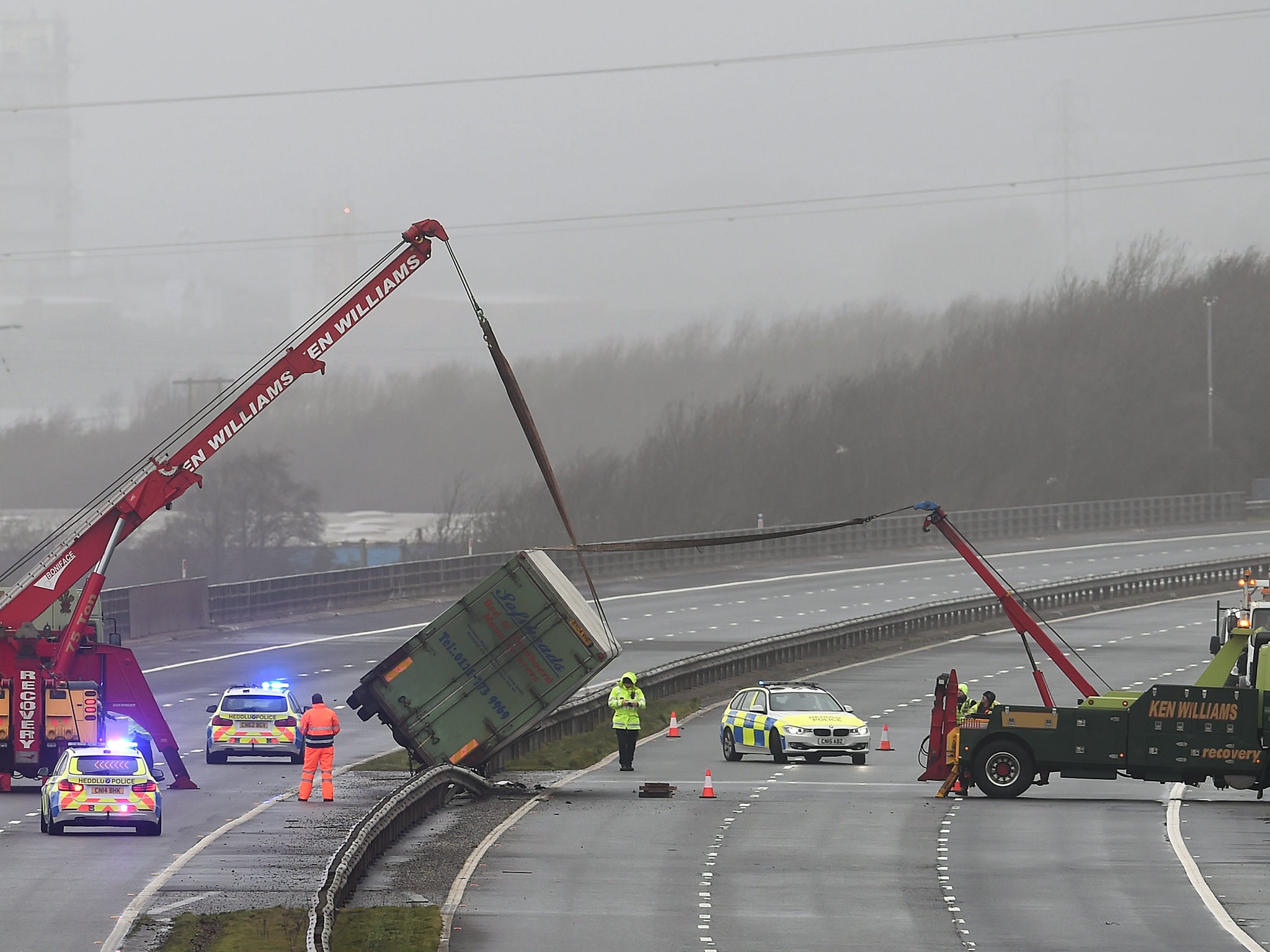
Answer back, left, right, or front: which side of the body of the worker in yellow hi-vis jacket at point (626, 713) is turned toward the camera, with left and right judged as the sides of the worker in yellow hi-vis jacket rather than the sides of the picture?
front

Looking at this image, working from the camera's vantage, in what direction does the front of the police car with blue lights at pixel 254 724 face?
facing away from the viewer

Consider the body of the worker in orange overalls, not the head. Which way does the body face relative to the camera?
away from the camera

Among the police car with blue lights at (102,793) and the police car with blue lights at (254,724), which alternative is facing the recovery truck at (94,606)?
the police car with blue lights at (102,793)

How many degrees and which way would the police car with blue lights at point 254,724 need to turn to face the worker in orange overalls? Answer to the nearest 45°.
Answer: approximately 180°

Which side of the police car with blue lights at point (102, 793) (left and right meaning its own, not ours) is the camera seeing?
back

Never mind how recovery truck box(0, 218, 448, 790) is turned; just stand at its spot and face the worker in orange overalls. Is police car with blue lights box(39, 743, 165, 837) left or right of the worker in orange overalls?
right

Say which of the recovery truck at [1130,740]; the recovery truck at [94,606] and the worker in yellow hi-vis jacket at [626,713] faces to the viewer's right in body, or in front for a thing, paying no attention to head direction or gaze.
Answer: the recovery truck at [1130,740]

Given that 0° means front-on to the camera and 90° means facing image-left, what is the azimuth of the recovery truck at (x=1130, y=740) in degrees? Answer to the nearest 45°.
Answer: approximately 270°

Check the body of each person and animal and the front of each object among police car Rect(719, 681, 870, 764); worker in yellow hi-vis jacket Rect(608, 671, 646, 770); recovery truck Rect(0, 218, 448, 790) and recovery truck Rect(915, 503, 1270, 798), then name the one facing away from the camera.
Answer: recovery truck Rect(0, 218, 448, 790)

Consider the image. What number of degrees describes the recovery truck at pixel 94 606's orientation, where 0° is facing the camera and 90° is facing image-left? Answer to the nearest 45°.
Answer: approximately 180°

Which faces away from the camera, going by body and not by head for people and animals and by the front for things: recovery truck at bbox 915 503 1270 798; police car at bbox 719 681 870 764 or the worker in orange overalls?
the worker in orange overalls

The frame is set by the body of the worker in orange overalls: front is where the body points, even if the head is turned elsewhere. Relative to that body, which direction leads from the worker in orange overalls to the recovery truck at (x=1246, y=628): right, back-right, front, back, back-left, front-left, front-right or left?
right
